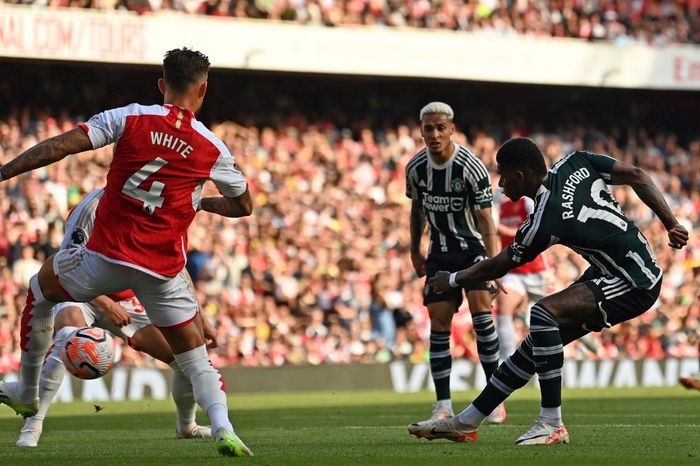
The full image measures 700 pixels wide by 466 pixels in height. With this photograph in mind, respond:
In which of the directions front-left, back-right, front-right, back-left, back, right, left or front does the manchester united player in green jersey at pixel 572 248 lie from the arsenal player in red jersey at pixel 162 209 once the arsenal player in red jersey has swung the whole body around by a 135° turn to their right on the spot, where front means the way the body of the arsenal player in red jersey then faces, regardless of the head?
front-left

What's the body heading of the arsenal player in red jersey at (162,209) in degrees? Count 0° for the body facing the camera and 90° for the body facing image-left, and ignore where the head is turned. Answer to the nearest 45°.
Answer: approximately 180°

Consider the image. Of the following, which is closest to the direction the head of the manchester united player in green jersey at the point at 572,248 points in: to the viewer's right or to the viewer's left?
to the viewer's left
